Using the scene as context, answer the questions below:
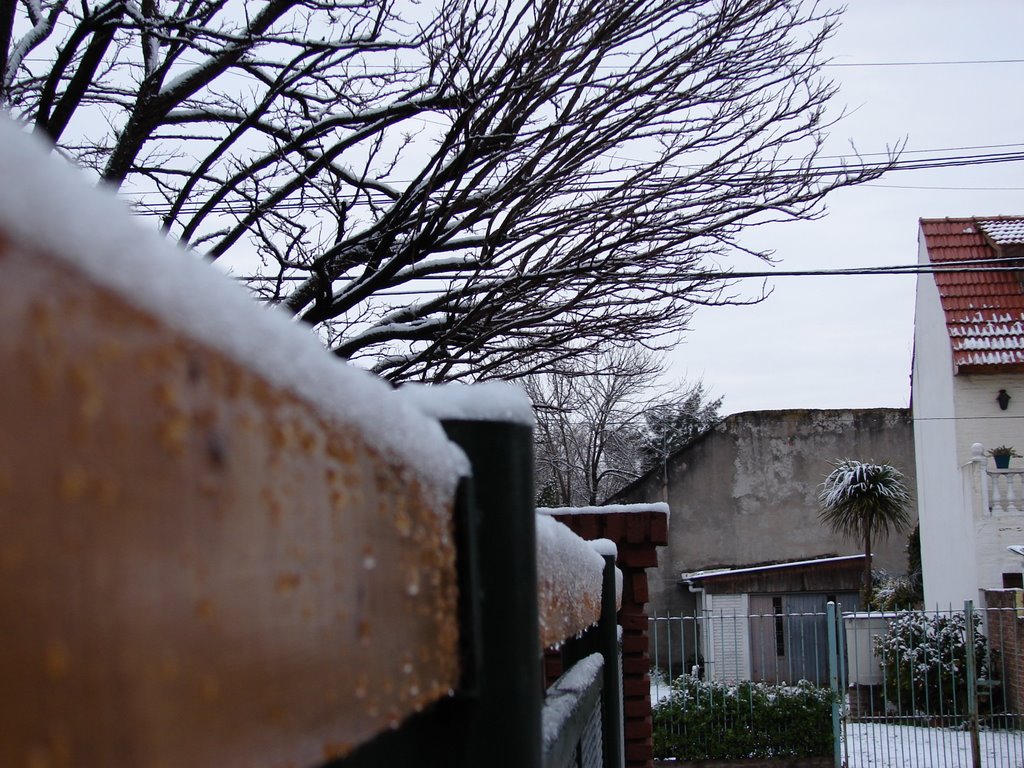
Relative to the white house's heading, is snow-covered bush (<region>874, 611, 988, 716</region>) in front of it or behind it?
in front

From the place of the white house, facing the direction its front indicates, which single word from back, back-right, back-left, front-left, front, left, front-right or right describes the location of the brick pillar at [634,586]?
front

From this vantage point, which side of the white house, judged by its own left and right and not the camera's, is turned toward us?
front

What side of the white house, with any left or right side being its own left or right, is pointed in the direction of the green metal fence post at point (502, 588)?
front

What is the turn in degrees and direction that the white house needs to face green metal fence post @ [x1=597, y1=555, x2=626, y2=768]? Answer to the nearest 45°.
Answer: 0° — it already faces it
